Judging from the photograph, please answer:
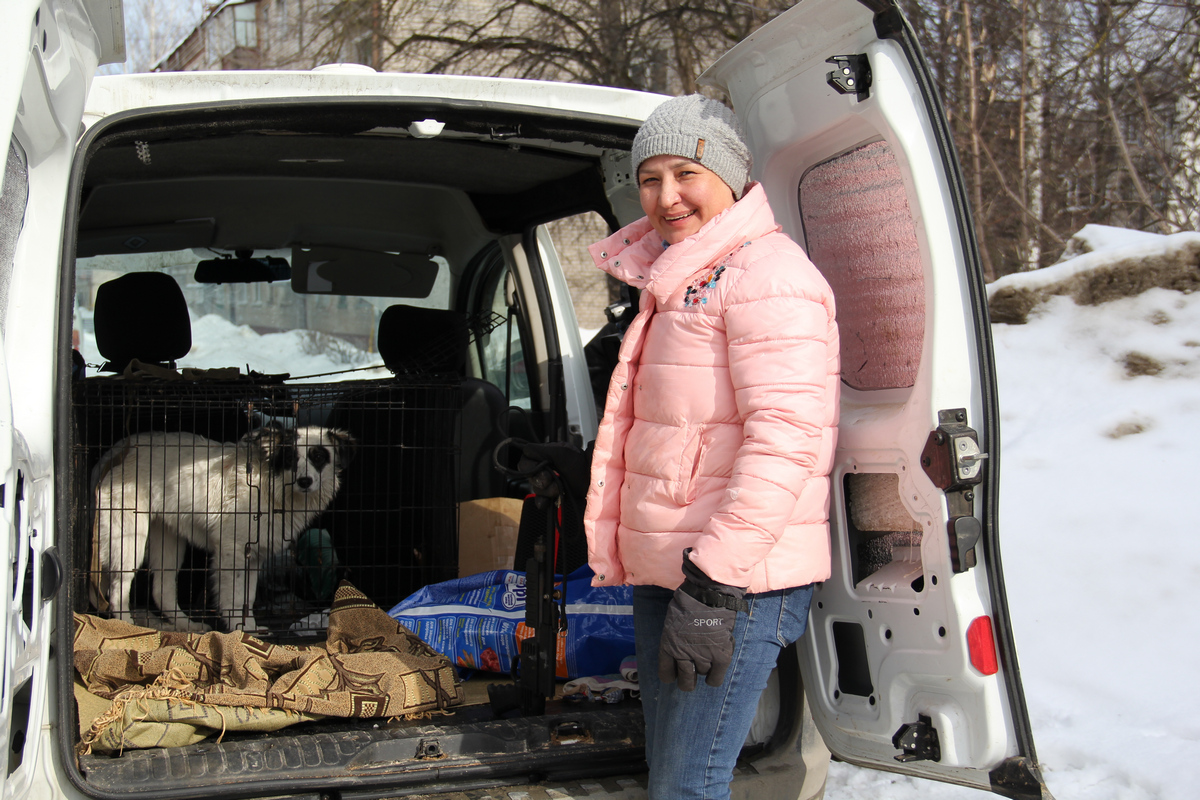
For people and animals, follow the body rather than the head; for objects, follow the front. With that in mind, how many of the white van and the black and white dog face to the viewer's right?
1

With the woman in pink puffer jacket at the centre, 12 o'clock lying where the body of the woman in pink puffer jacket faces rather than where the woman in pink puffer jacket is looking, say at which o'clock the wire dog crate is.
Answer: The wire dog crate is roughly at 3 o'clock from the woman in pink puffer jacket.

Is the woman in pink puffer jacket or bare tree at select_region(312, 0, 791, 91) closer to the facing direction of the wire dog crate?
the woman in pink puffer jacket

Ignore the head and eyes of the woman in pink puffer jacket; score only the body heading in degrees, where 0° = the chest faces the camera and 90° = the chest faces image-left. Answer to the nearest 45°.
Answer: approximately 45°

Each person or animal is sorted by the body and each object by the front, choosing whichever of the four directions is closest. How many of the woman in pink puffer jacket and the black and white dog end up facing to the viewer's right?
1

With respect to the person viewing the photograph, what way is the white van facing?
facing away from the viewer

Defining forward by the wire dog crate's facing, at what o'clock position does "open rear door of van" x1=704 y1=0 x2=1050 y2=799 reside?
The open rear door of van is roughly at 11 o'clock from the wire dog crate.

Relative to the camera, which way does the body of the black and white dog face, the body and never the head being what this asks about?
to the viewer's right
